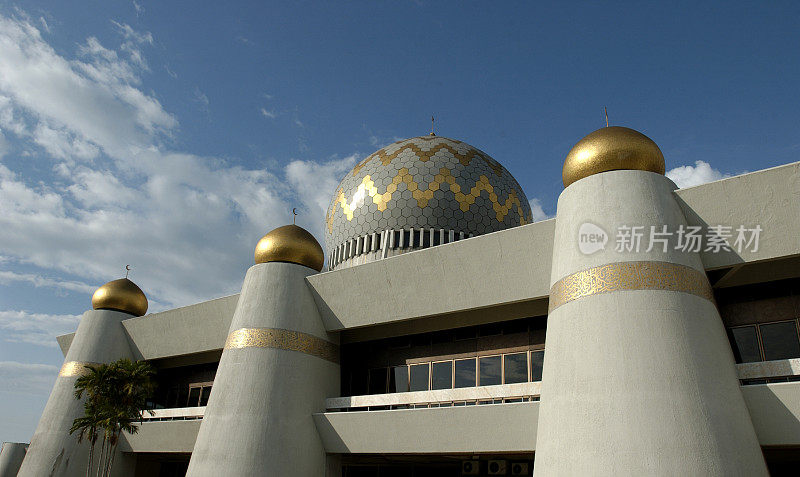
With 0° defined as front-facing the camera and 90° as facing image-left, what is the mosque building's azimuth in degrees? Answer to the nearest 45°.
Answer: approximately 45°
